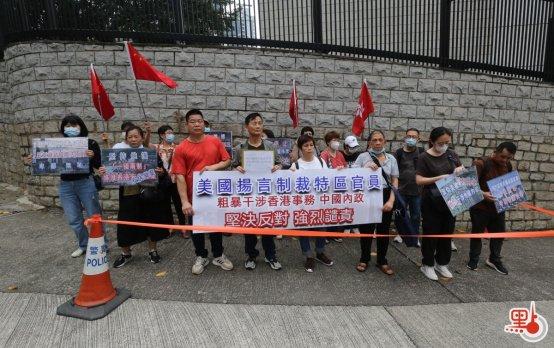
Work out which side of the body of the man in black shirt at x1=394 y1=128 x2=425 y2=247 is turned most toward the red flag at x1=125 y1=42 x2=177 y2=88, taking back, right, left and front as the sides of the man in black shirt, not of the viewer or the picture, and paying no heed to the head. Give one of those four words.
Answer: right

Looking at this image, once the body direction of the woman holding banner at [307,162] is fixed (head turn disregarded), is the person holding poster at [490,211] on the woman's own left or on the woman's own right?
on the woman's own left

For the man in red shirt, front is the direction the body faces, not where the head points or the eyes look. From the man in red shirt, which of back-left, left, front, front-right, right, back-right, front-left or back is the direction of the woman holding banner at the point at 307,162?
left

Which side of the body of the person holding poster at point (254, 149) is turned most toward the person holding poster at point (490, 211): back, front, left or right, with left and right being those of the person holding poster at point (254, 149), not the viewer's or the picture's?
left

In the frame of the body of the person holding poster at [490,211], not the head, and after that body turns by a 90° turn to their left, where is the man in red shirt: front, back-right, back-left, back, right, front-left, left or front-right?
back

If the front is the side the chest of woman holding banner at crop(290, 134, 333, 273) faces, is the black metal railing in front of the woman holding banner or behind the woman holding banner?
behind

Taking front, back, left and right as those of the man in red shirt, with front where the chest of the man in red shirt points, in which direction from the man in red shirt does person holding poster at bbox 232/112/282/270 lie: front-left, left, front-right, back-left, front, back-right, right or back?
left
